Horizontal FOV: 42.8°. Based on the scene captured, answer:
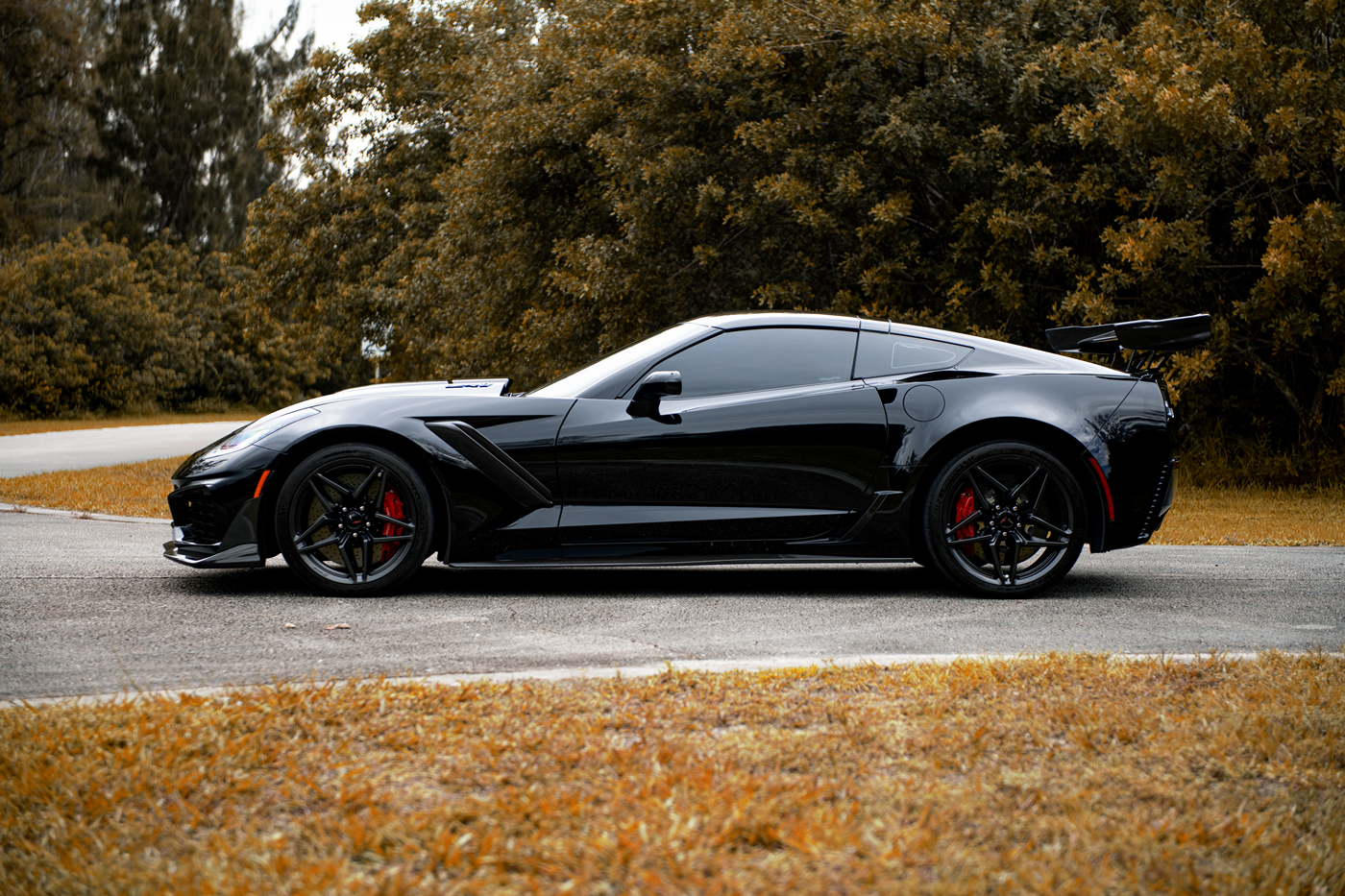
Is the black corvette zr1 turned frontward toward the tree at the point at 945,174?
no

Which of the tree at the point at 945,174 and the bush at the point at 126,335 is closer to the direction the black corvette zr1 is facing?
the bush

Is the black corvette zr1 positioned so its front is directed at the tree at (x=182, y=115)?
no

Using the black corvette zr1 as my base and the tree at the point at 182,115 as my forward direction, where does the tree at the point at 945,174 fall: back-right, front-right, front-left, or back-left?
front-right

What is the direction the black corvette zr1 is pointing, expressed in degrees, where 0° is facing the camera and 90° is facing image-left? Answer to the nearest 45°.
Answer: approximately 90°

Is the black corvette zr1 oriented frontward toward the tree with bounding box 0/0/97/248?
no
